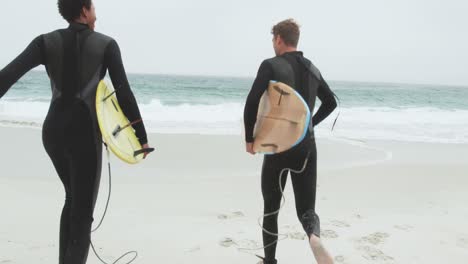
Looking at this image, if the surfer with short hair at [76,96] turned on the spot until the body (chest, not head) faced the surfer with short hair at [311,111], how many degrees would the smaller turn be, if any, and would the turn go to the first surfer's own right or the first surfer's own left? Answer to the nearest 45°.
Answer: approximately 90° to the first surfer's own right

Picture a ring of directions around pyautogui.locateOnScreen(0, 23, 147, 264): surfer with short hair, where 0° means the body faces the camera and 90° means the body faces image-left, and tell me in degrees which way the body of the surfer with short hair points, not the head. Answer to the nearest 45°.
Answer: approximately 180°
